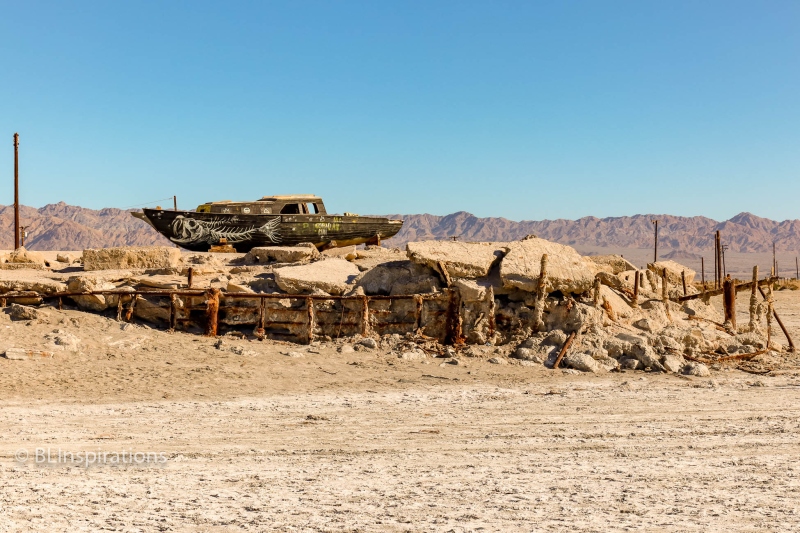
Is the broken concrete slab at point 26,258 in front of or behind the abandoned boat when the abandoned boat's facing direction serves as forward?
in front

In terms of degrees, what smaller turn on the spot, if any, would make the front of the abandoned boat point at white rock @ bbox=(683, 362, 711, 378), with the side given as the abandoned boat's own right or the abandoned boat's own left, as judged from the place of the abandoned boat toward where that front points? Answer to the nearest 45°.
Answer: approximately 135° to the abandoned boat's own left

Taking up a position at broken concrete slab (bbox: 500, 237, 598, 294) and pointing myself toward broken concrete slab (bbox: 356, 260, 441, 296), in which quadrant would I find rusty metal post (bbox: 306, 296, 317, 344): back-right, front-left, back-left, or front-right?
front-left

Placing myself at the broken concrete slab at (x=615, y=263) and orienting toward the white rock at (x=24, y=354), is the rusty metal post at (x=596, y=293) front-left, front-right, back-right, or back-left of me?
front-left

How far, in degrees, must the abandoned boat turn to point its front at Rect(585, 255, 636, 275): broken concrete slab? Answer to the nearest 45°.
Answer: approximately 135° to its left

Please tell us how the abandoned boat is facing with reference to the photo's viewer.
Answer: facing to the left of the viewer

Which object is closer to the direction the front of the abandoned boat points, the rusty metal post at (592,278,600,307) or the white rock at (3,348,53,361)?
the white rock

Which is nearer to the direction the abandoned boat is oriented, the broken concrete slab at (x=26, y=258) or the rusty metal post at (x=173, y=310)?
the broken concrete slab

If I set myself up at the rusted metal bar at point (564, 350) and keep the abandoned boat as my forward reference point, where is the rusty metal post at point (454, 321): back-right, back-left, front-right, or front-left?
front-left

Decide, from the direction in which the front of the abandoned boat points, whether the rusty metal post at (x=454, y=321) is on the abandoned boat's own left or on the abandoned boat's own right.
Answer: on the abandoned boat's own left

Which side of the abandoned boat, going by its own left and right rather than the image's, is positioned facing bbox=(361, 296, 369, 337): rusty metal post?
left

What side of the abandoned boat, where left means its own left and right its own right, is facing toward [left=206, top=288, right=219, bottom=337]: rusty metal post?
left

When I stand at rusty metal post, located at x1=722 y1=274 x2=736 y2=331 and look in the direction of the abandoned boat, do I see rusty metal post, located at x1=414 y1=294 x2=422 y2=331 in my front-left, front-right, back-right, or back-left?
front-left

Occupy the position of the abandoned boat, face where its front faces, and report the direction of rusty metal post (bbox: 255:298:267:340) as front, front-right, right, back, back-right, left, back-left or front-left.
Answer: left

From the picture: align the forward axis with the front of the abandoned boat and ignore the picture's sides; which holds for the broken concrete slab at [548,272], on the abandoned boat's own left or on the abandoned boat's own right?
on the abandoned boat's own left
